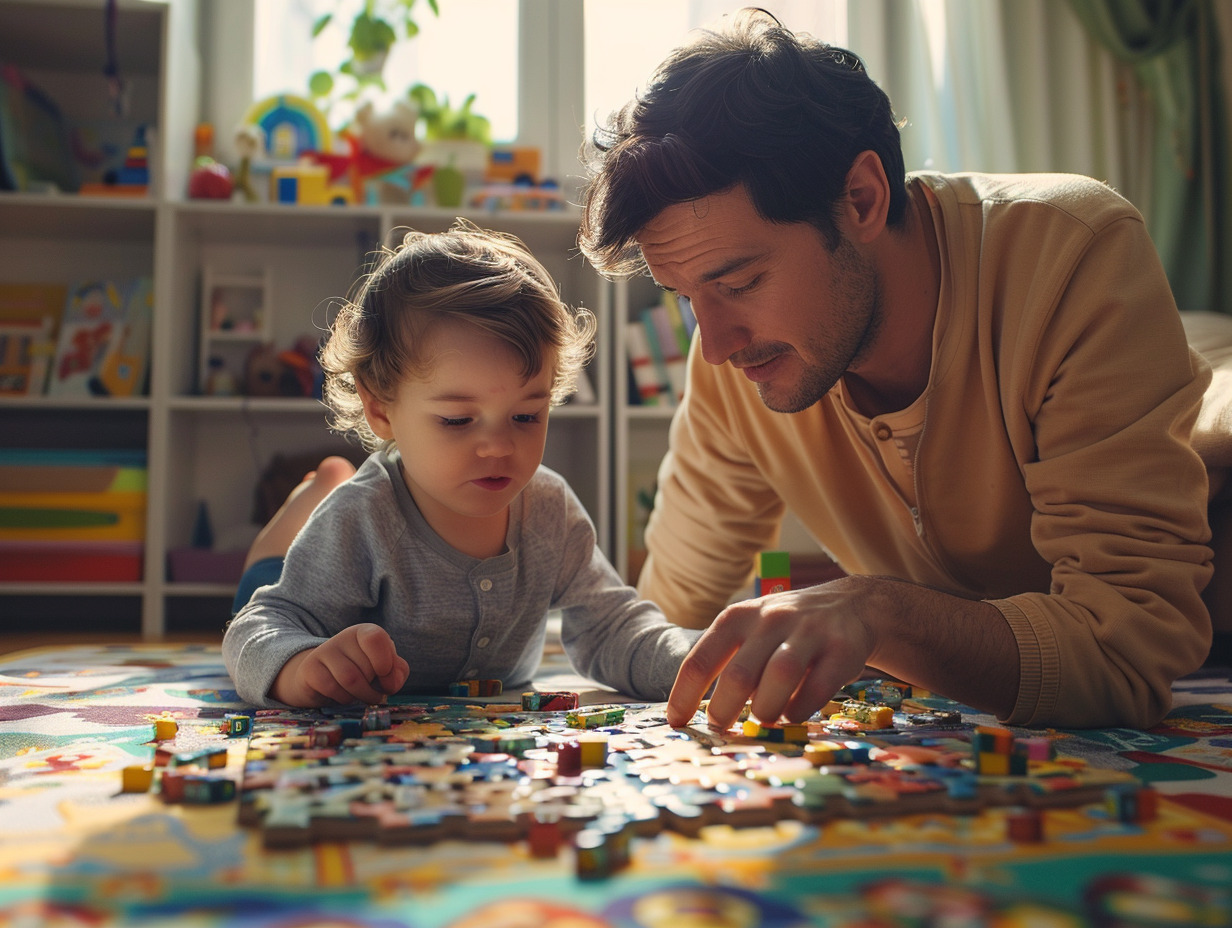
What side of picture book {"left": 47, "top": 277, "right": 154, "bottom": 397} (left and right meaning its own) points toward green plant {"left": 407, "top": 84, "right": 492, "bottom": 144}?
left

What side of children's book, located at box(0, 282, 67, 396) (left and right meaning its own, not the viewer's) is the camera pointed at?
front

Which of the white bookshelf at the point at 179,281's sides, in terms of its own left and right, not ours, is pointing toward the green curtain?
left

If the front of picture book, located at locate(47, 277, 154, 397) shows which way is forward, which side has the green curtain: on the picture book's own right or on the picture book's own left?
on the picture book's own left

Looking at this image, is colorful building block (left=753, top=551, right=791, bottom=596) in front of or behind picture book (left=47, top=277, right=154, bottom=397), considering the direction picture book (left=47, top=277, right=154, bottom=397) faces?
in front

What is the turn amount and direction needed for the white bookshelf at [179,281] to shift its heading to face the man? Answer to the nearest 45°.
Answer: approximately 45° to its left

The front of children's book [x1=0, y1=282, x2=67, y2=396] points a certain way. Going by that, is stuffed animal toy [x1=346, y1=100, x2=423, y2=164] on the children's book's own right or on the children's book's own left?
on the children's book's own left

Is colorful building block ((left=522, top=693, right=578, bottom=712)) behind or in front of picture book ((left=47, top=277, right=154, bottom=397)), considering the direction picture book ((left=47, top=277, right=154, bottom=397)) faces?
in front

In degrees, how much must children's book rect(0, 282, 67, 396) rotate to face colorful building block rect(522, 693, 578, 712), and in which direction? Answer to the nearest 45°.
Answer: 0° — it already faces it

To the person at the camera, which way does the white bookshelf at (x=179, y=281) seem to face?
facing the viewer

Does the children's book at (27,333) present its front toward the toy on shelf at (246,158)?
no

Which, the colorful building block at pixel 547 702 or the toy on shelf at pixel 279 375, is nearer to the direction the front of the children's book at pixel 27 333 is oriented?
the colorful building block

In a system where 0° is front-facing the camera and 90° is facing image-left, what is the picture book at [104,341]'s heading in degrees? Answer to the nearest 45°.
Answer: approximately 0°
